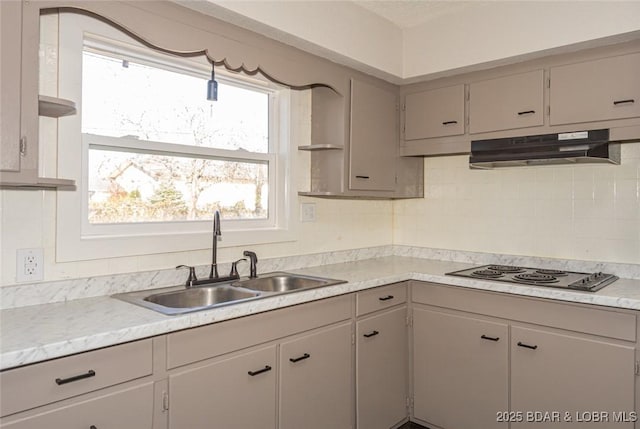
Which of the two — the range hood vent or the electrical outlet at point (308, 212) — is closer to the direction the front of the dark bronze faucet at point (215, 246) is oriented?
the range hood vent

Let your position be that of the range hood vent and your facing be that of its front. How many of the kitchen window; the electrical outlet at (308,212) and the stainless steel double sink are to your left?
0

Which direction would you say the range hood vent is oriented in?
toward the camera

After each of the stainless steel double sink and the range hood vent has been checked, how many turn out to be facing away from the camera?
0

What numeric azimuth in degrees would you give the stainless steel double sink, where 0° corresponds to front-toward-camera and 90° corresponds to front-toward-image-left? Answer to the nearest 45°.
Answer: approximately 315°

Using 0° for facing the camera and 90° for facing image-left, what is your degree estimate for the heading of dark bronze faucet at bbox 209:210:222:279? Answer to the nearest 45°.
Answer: approximately 315°

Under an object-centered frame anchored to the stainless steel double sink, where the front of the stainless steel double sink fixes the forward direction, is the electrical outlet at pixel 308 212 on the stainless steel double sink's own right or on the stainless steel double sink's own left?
on the stainless steel double sink's own left

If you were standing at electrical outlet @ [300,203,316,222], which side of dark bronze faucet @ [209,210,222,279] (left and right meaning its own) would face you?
left

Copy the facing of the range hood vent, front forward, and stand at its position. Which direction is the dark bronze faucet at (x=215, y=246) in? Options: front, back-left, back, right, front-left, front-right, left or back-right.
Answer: front-right
